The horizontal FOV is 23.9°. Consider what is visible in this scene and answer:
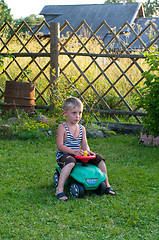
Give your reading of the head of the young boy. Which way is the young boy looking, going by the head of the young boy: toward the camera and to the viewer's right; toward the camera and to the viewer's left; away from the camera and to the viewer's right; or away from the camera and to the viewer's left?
toward the camera and to the viewer's right

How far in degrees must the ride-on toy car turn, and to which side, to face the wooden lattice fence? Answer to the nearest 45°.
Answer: approximately 135° to its left

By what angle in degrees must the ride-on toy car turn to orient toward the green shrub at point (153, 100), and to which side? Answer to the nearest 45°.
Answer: approximately 90° to its left

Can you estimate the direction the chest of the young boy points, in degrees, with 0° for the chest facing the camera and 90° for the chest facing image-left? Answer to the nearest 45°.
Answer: approximately 315°

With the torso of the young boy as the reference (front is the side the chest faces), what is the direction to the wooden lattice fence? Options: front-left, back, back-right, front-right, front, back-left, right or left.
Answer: back-left

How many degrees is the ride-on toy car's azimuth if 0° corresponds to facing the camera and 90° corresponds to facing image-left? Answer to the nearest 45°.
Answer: approximately 315°

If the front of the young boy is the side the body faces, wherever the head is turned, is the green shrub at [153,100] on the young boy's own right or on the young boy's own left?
on the young boy's own left
